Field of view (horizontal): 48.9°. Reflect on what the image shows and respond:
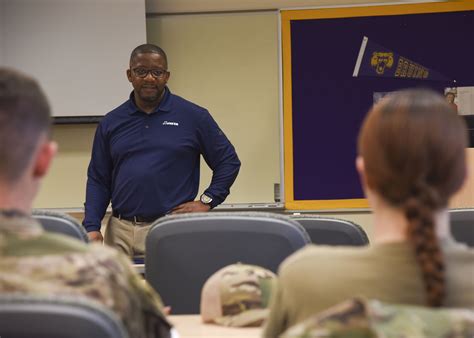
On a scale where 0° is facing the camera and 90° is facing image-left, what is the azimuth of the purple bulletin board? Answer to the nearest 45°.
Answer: approximately 0°

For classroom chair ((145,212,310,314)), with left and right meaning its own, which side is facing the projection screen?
front

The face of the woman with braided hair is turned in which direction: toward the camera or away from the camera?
away from the camera

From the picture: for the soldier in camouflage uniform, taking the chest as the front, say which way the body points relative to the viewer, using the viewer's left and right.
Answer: facing away from the viewer

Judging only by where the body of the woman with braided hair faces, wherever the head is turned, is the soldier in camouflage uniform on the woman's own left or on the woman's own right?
on the woman's own left

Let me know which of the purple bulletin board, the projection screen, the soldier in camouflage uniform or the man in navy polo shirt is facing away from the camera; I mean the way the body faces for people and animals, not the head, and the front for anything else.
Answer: the soldier in camouflage uniform

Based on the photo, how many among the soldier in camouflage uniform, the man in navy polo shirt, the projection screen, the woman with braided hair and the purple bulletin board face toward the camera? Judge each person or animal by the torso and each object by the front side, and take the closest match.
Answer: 3

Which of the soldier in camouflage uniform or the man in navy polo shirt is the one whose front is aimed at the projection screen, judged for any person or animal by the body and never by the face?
the soldier in camouflage uniform

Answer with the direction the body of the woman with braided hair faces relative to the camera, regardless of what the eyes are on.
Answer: away from the camera

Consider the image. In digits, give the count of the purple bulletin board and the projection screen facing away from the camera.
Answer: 0

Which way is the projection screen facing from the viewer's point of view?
toward the camera

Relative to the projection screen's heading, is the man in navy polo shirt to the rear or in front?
in front

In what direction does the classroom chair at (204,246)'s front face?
away from the camera

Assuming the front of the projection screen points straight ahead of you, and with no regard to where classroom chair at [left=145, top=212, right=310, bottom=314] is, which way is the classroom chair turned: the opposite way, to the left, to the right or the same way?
the opposite way

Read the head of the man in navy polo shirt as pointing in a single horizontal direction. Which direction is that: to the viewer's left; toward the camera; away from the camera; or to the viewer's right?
toward the camera

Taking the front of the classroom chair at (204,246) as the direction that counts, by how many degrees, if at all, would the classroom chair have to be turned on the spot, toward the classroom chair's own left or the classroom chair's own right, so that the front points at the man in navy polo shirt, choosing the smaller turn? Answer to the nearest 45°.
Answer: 0° — it already faces them

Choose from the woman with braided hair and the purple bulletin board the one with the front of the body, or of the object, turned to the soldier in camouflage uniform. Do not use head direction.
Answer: the purple bulletin board

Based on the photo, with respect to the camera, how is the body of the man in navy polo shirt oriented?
toward the camera

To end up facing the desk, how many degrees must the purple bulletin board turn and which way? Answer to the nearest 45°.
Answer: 0° — it already faces it
